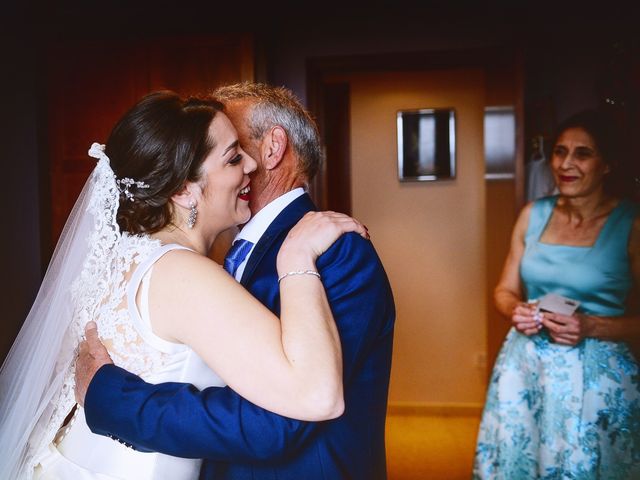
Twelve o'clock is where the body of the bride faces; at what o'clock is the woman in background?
The woman in background is roughly at 11 o'clock from the bride.

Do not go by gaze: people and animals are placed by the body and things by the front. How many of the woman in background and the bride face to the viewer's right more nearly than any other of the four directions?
1

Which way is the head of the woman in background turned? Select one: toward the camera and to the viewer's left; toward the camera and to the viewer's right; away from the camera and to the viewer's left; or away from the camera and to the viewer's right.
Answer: toward the camera and to the viewer's left

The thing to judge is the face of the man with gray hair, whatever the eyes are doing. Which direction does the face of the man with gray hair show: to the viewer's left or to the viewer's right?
to the viewer's left

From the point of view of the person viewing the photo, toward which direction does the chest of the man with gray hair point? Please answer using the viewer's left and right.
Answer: facing to the left of the viewer

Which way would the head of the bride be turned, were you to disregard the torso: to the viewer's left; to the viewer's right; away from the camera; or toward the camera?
to the viewer's right

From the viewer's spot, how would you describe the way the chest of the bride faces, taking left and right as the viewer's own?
facing to the right of the viewer

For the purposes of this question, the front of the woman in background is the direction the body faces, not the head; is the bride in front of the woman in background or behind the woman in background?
in front

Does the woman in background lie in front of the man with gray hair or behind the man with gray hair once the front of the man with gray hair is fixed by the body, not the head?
behind

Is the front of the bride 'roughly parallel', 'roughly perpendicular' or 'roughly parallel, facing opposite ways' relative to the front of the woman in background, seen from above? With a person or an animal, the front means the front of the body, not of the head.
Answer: roughly parallel, facing opposite ways

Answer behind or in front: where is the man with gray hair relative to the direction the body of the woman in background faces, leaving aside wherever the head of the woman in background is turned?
in front

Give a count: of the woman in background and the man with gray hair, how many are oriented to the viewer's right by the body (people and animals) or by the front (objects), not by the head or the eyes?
0

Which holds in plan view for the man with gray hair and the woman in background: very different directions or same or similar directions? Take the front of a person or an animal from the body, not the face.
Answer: same or similar directions

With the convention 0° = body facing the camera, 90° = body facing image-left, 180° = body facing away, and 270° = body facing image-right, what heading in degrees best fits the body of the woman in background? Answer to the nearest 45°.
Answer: approximately 45°
